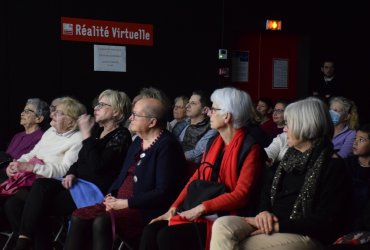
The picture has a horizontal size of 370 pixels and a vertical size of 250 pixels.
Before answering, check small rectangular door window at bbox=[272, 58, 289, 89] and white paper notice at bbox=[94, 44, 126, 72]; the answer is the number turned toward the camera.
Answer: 2

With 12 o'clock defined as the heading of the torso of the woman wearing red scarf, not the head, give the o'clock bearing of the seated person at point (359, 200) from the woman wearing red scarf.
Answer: The seated person is roughly at 8 o'clock from the woman wearing red scarf.

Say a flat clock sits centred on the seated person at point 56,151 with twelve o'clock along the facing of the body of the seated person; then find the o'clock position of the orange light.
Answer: The orange light is roughly at 6 o'clock from the seated person.

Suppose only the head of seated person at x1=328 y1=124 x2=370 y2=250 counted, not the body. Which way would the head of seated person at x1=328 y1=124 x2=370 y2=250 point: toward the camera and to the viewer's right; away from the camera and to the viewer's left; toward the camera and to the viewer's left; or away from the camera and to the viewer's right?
toward the camera and to the viewer's left

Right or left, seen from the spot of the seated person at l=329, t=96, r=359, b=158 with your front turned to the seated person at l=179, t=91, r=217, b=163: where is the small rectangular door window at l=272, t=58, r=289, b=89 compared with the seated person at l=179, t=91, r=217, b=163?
right

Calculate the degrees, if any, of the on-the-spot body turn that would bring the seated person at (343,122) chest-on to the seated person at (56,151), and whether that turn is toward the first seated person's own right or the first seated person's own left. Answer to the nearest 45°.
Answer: approximately 45° to the first seated person's own right

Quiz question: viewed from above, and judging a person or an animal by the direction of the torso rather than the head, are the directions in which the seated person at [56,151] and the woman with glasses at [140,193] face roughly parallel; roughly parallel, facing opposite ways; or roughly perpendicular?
roughly parallel

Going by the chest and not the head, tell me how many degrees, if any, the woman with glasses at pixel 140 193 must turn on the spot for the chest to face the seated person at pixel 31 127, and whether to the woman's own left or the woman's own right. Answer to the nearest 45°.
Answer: approximately 90° to the woman's own right

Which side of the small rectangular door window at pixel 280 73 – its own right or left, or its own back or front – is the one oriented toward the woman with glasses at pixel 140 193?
front

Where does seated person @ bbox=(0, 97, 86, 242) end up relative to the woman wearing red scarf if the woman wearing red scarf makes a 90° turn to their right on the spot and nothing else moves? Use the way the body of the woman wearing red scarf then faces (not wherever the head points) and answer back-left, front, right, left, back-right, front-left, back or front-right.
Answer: front

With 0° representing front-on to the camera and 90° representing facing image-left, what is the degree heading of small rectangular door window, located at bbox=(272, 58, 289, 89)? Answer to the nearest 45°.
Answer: approximately 0°

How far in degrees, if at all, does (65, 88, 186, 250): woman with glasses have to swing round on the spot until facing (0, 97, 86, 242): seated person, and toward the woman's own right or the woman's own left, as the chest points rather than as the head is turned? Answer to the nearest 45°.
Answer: approximately 90° to the woman's own right
